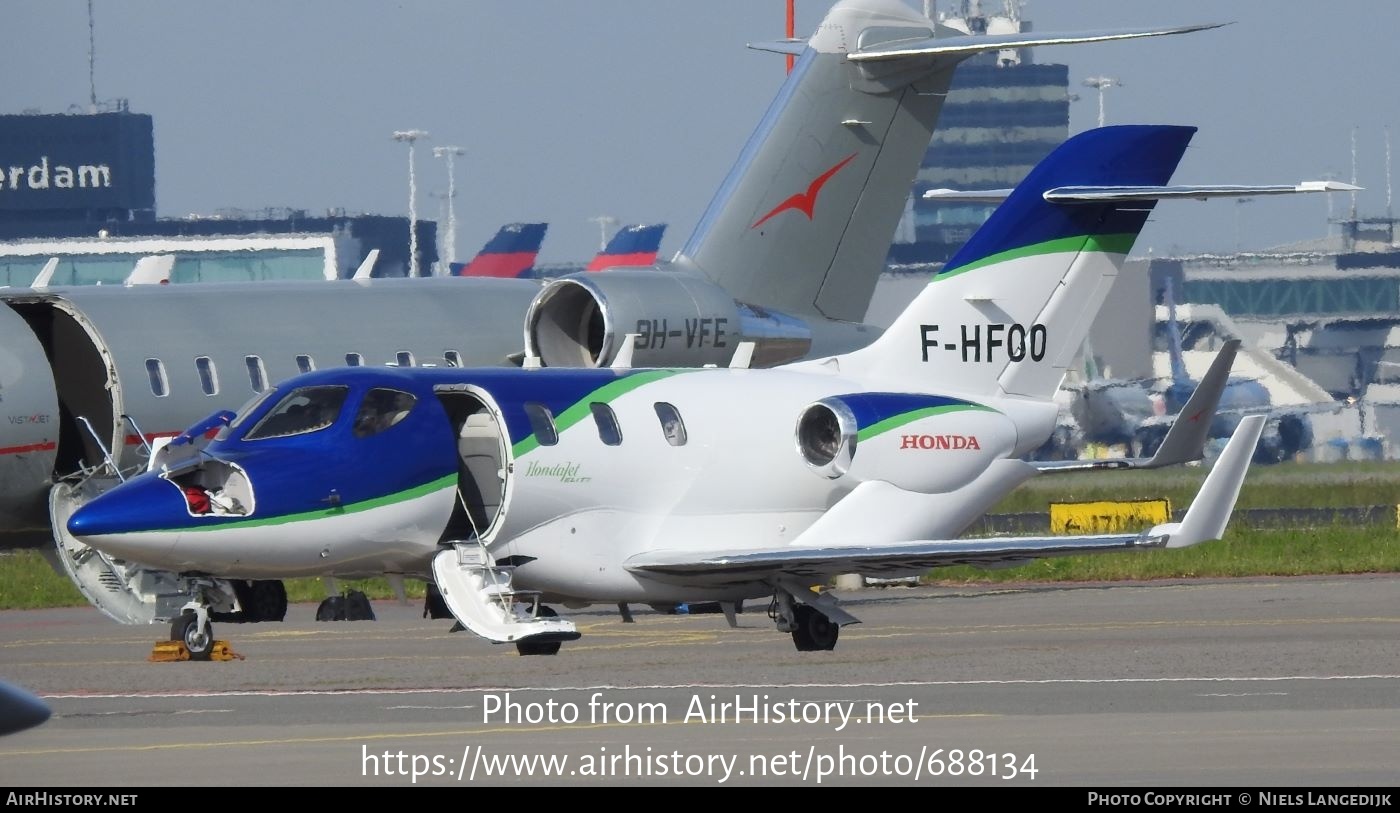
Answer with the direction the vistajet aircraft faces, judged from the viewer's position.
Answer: facing the viewer and to the left of the viewer

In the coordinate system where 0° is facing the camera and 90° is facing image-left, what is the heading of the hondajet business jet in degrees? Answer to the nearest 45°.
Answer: approximately 45°

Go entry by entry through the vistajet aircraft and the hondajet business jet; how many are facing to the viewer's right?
0
